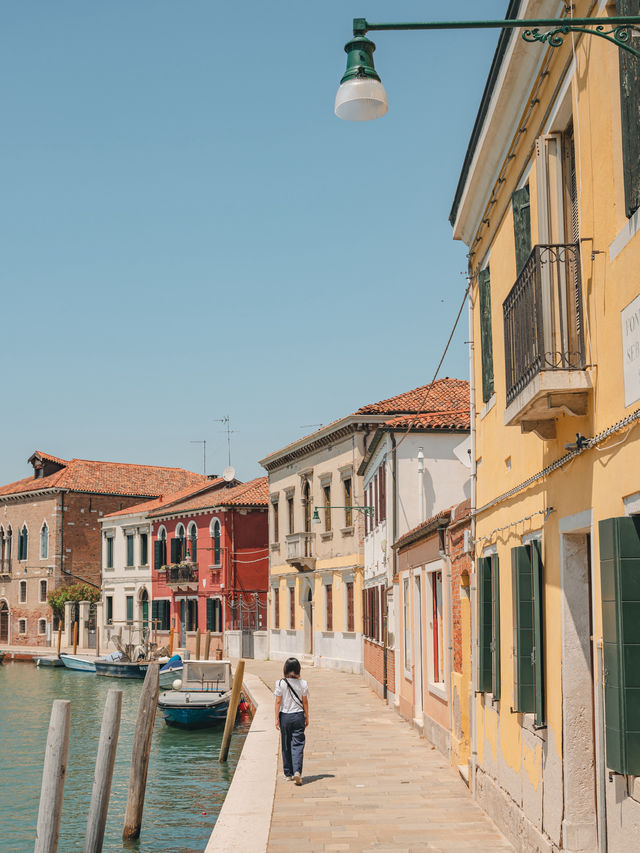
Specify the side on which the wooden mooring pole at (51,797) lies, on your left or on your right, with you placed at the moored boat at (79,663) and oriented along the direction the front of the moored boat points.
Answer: on your left

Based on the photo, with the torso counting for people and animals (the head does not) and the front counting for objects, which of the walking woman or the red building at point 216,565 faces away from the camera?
the walking woman

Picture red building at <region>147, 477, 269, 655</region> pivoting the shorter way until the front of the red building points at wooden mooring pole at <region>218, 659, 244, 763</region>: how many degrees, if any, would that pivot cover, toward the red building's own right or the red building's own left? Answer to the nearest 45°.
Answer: approximately 45° to the red building's own left

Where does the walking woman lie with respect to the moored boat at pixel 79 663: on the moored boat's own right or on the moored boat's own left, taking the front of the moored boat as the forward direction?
on the moored boat's own left

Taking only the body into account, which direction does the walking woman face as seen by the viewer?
away from the camera

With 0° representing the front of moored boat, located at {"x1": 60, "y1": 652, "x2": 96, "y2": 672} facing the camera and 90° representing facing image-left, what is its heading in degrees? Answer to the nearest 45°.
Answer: approximately 90°

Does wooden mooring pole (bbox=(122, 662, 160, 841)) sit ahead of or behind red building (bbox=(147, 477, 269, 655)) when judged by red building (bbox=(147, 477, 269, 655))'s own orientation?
ahead

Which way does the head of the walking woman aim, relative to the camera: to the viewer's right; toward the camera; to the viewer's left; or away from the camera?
away from the camera

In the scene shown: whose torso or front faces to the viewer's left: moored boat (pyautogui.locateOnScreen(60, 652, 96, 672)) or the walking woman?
the moored boat

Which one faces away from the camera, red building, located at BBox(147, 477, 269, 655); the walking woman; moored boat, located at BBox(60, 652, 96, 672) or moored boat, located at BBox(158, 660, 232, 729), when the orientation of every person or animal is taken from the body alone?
the walking woman

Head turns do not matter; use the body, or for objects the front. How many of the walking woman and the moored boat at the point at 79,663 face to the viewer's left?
1
